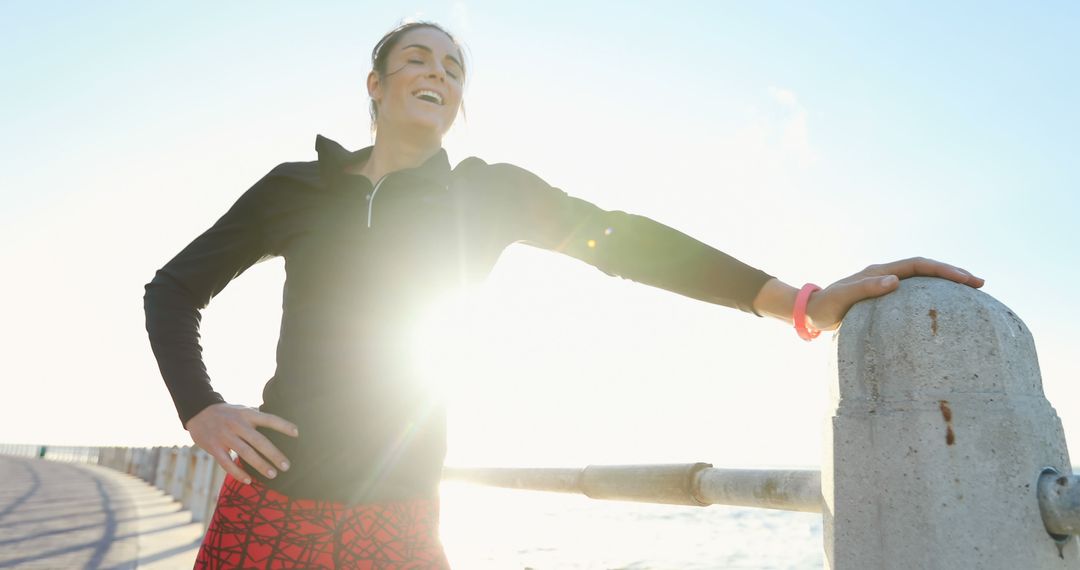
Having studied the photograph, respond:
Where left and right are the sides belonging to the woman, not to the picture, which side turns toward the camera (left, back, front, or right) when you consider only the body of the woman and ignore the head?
front
